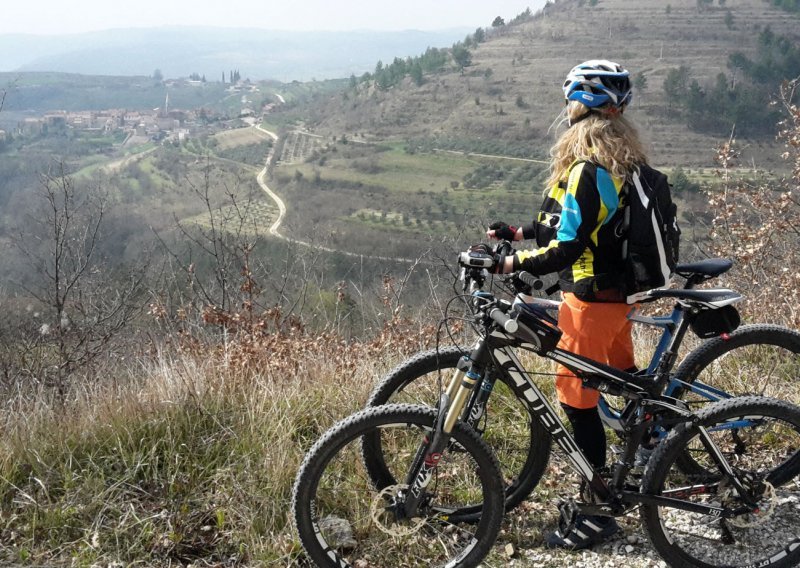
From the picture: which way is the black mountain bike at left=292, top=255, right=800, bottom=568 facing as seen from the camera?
to the viewer's left

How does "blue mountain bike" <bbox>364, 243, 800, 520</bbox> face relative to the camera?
to the viewer's left
